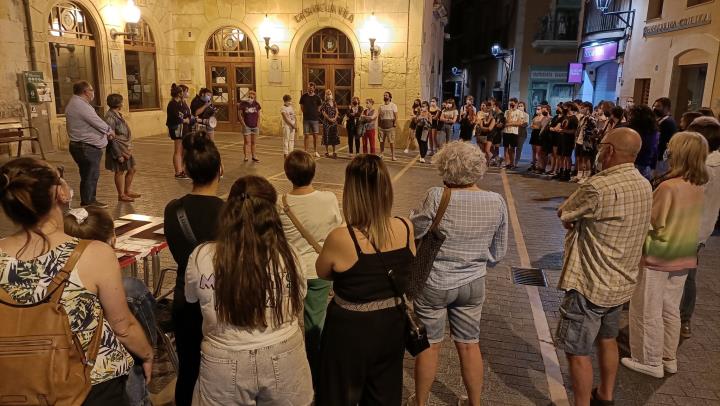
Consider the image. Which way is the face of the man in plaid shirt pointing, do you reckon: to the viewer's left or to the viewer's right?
to the viewer's left

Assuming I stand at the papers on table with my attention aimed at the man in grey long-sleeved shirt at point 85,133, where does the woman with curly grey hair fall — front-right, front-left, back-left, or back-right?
back-right

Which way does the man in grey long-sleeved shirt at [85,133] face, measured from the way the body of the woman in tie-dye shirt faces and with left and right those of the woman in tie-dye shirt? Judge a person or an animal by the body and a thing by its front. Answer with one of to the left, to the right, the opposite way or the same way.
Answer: to the right

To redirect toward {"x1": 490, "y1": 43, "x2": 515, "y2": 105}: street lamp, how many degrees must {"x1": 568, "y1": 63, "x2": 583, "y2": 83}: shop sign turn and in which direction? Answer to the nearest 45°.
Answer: approximately 135° to its right

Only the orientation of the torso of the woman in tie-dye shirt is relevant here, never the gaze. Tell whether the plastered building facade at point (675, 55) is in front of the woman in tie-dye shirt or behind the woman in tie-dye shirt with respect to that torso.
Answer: in front

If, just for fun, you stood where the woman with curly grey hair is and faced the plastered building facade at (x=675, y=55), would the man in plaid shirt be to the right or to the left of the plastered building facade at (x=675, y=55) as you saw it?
right

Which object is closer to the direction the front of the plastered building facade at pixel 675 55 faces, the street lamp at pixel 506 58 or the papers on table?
the papers on table

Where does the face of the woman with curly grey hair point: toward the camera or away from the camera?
away from the camera

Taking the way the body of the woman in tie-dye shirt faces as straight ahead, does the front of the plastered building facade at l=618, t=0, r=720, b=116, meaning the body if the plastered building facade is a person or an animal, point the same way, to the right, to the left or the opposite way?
to the left

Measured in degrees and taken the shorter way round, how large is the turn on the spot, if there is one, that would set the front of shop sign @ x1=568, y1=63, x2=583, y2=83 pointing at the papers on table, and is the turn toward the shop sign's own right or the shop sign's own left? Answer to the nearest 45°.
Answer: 0° — it already faces it

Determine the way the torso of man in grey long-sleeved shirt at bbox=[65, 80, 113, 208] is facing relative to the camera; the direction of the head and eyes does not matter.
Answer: to the viewer's right

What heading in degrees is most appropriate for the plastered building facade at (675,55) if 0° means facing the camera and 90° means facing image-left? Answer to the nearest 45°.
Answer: approximately 45°

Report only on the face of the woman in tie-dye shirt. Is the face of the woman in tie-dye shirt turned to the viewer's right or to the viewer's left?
to the viewer's left

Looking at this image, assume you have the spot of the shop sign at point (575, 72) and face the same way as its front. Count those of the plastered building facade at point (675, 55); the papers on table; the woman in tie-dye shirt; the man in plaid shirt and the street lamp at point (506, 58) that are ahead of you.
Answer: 4

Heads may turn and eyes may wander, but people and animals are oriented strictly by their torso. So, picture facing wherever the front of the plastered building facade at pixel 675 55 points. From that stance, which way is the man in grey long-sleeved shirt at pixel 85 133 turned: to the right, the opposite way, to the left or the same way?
the opposite way

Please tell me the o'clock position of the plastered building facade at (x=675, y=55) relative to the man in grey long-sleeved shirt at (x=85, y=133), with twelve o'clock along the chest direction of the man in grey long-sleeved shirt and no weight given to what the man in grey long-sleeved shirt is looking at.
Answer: The plastered building facade is roughly at 12 o'clock from the man in grey long-sleeved shirt.

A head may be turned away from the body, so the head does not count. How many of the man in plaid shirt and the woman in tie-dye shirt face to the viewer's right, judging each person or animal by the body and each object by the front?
0
